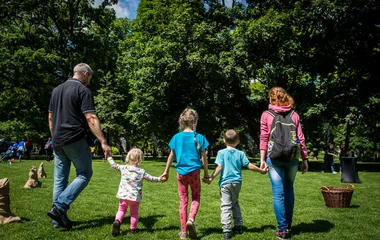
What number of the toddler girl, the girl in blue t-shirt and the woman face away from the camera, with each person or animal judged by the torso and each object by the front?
3

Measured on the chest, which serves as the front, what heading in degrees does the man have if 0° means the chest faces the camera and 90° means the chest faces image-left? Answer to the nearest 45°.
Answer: approximately 225°

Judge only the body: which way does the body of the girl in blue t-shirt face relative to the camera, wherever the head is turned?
away from the camera

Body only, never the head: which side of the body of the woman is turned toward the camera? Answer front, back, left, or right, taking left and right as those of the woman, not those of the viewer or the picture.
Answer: back

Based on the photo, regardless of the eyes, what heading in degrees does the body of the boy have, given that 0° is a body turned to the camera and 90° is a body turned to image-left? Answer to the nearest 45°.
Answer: approximately 180°

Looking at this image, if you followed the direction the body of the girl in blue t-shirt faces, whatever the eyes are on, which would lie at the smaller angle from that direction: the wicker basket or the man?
the wicker basket

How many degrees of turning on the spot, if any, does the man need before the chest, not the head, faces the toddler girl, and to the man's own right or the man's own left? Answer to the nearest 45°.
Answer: approximately 45° to the man's own right

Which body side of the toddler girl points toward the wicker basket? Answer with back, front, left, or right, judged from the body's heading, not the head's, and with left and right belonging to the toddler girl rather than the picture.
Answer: right

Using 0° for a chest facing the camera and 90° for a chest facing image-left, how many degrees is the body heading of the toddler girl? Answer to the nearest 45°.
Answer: approximately 180°

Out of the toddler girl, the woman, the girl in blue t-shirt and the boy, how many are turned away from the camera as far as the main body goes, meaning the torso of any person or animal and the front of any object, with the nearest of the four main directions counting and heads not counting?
4

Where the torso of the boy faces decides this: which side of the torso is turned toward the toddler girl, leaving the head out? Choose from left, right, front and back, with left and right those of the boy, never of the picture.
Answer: left

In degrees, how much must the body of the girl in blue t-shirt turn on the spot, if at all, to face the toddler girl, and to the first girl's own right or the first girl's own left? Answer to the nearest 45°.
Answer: approximately 90° to the first girl's own left

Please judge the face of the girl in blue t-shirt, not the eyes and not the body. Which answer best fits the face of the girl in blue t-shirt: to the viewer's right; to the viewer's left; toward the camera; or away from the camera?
away from the camera

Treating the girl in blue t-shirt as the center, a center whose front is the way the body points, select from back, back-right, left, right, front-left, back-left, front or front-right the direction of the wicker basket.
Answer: front-right
